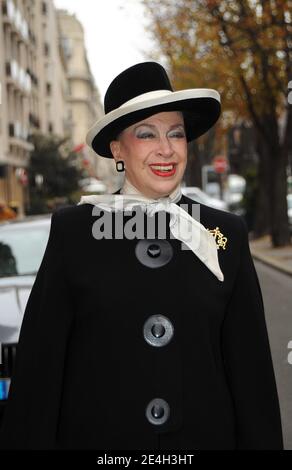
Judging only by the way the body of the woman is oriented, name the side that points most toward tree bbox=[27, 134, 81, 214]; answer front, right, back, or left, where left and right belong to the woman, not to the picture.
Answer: back

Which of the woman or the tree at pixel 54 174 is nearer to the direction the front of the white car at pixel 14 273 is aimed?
the woman

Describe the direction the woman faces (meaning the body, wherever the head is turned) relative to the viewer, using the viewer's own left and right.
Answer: facing the viewer

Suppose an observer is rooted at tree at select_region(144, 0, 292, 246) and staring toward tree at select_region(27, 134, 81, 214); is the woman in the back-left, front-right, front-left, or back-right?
back-left

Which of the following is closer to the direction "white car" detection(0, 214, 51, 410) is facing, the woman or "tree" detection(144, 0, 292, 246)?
the woman

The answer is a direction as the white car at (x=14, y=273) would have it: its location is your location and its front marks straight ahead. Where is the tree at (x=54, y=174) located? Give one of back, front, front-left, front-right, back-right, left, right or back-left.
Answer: back

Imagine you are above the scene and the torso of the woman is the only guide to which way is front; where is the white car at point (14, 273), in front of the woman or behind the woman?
behind

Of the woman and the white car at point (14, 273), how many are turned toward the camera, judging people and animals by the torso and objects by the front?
2

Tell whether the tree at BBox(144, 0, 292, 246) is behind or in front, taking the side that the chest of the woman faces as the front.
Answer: behind

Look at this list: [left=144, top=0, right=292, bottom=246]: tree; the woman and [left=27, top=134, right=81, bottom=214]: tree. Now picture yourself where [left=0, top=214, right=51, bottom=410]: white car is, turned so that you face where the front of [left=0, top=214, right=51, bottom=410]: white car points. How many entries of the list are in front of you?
1

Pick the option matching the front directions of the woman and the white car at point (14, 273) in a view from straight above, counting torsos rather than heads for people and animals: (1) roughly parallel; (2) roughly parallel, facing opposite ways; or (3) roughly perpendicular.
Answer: roughly parallel

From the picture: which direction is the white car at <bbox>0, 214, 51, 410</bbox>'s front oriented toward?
toward the camera

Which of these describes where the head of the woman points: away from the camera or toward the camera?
toward the camera
